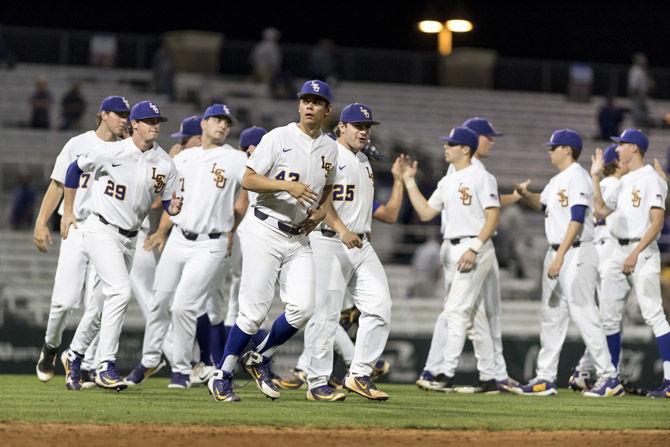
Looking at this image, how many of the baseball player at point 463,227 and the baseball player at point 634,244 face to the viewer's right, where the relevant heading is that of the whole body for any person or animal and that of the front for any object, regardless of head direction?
0

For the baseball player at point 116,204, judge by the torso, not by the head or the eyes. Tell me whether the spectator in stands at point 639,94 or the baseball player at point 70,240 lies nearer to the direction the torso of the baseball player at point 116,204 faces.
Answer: the spectator in stands

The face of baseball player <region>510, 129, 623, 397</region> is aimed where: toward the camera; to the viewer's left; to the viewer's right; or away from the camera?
to the viewer's left

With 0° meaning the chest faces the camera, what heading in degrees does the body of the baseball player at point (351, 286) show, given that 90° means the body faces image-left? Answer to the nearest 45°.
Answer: approximately 315°

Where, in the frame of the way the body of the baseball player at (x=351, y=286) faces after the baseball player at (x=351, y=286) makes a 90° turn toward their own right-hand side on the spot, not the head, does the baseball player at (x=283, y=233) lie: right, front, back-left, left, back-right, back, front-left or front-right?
front

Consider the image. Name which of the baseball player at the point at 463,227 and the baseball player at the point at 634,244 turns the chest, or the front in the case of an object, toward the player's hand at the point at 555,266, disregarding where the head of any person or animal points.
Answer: the baseball player at the point at 634,244

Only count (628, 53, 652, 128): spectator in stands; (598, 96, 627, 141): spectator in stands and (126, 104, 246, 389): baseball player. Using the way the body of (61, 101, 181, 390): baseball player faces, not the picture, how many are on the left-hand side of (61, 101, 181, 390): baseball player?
3

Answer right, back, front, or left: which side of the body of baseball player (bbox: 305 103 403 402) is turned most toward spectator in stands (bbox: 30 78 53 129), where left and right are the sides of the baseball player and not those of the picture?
back

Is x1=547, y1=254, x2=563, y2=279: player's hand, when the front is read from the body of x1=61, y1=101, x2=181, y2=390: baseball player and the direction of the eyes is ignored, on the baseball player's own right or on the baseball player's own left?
on the baseball player's own left

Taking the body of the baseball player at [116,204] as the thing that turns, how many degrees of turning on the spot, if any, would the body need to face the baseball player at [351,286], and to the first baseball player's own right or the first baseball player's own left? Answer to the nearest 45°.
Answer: approximately 45° to the first baseball player's own left

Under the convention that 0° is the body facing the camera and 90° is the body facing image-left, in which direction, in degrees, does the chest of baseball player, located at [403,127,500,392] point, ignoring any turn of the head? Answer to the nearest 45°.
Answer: approximately 45°

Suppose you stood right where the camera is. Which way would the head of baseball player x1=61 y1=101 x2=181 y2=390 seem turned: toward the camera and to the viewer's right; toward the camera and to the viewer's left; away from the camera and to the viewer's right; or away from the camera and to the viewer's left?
toward the camera and to the viewer's right
